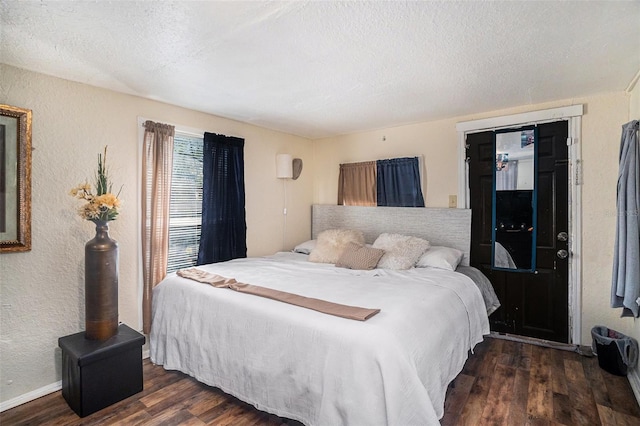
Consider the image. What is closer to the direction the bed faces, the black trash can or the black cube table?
the black cube table

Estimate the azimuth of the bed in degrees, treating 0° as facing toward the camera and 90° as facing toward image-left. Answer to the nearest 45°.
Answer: approximately 45°

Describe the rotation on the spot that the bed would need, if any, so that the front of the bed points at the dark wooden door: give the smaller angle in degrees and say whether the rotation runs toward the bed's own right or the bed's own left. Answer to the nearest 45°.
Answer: approximately 180°

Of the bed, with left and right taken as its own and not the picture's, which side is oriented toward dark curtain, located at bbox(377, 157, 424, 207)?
back

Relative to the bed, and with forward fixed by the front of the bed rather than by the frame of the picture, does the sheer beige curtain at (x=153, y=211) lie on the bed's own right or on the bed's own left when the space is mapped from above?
on the bed's own right

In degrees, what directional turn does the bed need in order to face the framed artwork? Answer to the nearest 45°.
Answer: approximately 45° to its right

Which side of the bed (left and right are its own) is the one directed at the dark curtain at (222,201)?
right

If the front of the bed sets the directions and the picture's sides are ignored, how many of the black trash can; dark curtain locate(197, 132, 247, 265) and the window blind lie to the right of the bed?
2

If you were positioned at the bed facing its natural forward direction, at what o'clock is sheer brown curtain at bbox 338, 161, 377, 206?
The sheer brown curtain is roughly at 5 o'clock from the bed.

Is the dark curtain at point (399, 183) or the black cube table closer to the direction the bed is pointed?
the black cube table
